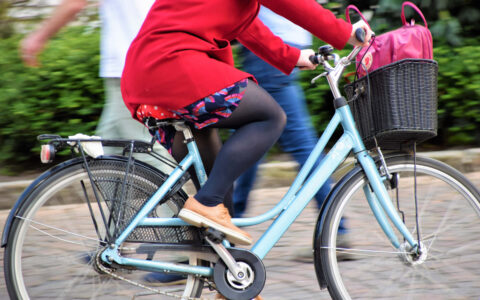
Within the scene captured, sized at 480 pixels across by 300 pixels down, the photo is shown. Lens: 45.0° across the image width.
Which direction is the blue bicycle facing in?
to the viewer's right

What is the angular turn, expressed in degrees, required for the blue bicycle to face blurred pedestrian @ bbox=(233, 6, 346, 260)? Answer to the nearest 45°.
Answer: approximately 45° to its left

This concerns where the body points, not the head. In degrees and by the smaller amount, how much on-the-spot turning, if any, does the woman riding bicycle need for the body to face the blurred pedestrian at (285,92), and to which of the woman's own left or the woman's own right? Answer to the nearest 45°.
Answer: approximately 45° to the woman's own left

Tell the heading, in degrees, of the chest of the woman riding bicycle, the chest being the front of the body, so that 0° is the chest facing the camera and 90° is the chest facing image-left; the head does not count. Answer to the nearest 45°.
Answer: approximately 270°

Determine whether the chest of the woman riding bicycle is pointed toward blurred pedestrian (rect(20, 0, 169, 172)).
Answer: no

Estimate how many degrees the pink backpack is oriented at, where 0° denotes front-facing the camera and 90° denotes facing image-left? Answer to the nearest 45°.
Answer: approximately 45°

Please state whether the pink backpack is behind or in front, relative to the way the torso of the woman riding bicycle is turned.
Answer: in front

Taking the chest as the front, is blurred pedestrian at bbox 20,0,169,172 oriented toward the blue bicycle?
no
